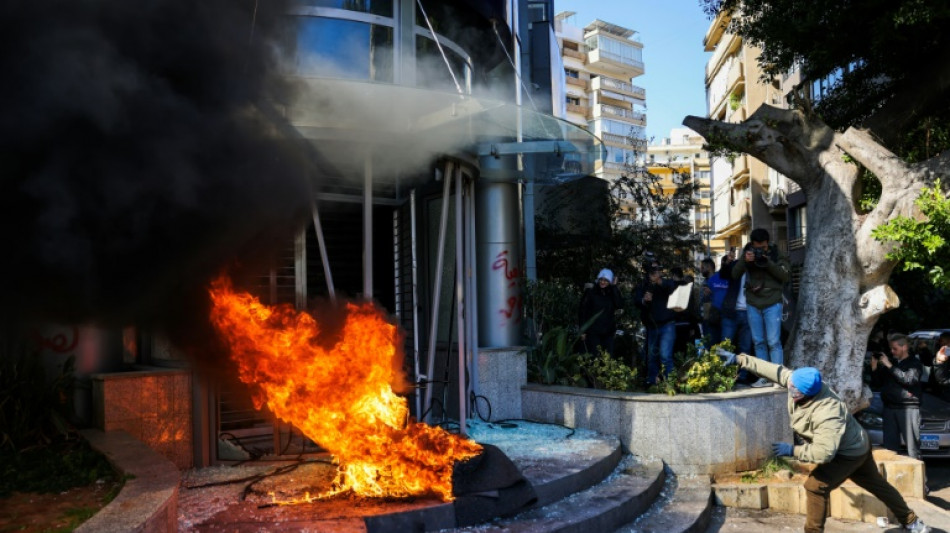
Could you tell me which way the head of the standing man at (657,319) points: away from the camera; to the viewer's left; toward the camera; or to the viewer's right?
toward the camera

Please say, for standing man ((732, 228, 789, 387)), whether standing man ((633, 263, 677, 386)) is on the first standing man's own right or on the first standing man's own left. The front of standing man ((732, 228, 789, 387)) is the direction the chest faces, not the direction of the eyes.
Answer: on the first standing man's own right

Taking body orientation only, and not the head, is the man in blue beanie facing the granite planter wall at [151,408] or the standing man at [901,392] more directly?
the granite planter wall

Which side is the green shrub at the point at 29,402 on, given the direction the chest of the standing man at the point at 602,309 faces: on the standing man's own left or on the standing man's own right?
on the standing man's own right

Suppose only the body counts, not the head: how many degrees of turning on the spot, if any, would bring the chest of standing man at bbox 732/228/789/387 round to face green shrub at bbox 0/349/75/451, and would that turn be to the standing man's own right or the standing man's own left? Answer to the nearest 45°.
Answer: approximately 45° to the standing man's own right

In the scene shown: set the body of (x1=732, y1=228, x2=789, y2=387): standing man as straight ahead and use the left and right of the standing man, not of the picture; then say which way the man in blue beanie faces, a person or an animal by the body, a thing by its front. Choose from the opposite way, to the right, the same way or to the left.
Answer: to the right

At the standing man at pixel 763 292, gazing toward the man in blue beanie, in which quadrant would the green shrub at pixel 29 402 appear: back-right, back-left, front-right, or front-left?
front-right

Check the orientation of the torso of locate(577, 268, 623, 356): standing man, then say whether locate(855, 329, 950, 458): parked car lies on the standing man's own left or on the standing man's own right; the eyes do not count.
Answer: on the standing man's own left

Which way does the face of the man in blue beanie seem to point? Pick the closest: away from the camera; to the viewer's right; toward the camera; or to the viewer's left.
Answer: to the viewer's left

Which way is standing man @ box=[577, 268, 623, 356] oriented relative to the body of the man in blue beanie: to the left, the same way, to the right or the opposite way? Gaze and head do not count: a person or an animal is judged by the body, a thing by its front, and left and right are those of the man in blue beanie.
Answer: to the left

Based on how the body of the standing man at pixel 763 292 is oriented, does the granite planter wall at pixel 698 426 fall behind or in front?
in front

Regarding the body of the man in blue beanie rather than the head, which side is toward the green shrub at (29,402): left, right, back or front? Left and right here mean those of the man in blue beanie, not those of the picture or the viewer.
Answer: front

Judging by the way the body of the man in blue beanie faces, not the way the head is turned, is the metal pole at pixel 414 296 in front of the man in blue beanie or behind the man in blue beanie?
in front

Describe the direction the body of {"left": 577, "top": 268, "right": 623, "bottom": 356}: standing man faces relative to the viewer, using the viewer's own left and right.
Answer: facing the viewer

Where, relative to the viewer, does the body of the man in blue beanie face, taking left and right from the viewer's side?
facing to the left of the viewer

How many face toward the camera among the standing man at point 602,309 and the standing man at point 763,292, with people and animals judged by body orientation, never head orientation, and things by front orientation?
2
